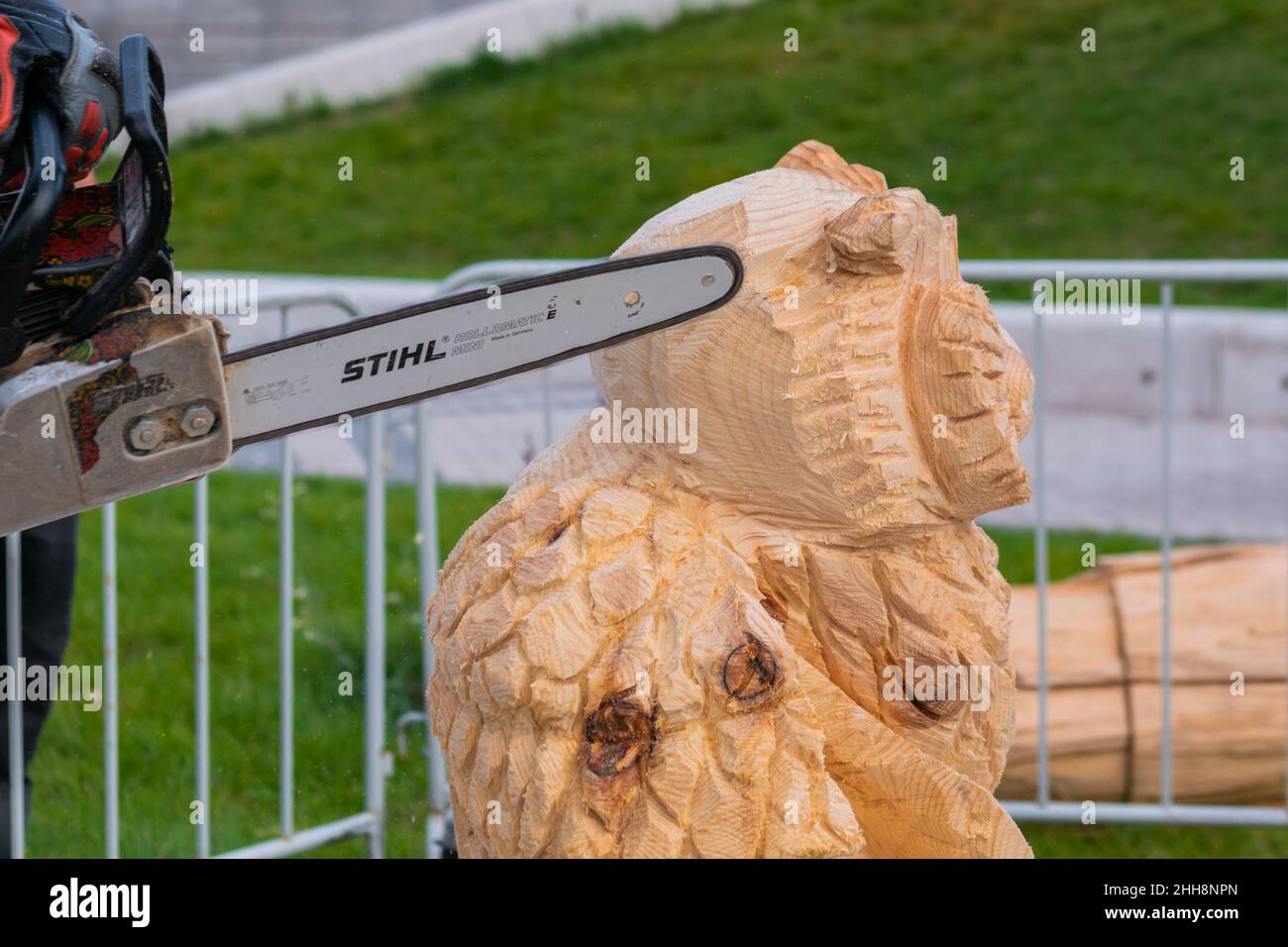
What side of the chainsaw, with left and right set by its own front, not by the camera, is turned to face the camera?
right

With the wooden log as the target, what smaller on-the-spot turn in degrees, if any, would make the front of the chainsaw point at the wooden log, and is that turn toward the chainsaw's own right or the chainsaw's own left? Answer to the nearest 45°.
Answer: approximately 45° to the chainsaw's own left

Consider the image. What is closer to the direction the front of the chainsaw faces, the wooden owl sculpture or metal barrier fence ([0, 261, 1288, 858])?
the wooden owl sculpture

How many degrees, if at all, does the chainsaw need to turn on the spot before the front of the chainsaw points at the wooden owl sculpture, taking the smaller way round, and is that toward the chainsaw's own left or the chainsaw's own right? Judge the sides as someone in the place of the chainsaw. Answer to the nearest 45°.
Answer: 0° — it already faces it

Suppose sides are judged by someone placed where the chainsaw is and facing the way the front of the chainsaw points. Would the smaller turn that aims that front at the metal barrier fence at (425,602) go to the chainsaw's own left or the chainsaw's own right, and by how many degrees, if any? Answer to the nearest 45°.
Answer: approximately 90° to the chainsaw's own left
